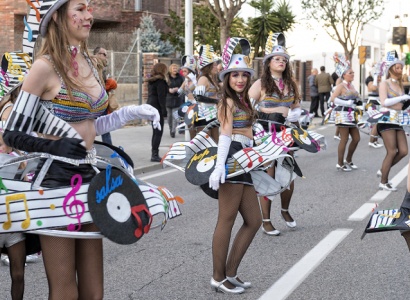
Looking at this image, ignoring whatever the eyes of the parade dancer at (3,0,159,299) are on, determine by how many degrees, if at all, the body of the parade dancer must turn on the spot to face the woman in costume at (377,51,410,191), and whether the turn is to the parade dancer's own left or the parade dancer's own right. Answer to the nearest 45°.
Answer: approximately 90° to the parade dancer's own left

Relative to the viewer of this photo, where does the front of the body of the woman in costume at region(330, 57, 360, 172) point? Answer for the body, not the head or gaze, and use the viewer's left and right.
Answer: facing the viewer and to the right of the viewer

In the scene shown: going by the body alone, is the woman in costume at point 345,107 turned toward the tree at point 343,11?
no

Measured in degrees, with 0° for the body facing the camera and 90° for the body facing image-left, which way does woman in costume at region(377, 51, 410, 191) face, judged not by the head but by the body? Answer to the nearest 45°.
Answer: approximately 315°

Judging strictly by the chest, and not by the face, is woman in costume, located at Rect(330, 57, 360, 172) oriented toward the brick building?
no

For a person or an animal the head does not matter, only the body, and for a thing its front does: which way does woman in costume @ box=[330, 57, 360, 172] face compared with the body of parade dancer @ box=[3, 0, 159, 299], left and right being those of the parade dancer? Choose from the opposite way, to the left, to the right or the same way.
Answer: the same way

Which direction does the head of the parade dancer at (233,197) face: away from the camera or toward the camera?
toward the camera

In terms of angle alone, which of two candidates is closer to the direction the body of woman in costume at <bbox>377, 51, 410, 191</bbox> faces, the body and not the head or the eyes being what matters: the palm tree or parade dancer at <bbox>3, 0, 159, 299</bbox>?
the parade dancer

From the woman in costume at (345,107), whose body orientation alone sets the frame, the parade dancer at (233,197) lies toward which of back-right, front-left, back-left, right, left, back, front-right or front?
front-right

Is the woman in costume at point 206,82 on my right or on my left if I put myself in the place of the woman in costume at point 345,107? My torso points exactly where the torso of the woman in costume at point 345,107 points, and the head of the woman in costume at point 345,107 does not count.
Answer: on my right

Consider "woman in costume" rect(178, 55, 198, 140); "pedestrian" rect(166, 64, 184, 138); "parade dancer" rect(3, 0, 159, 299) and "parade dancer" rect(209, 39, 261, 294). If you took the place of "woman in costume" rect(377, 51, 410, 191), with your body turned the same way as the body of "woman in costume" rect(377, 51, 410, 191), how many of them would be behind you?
2
